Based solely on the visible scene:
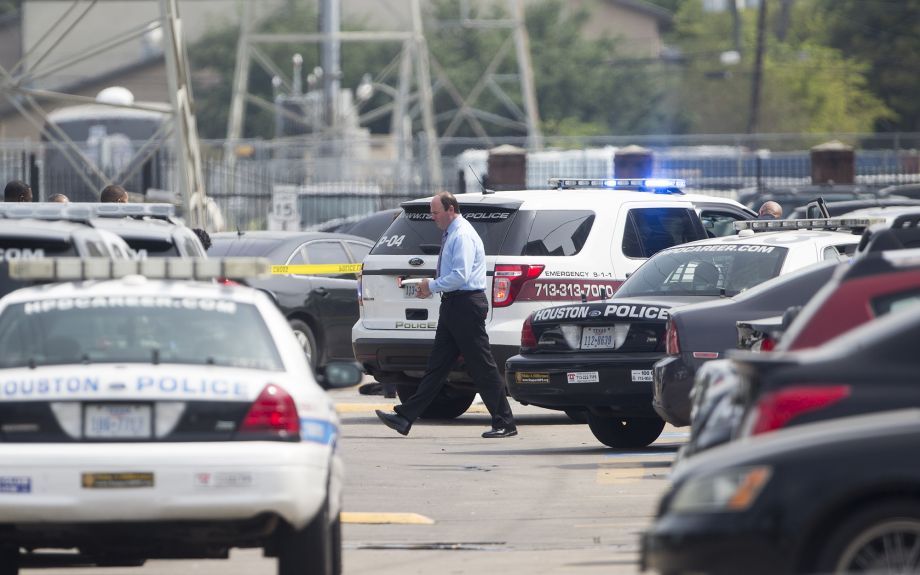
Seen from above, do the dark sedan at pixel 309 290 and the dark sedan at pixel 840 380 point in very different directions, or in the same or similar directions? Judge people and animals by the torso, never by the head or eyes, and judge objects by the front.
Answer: same or similar directions

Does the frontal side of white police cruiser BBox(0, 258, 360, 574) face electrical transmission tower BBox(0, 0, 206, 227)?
yes

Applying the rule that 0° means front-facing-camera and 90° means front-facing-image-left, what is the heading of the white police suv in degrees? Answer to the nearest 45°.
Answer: approximately 225°

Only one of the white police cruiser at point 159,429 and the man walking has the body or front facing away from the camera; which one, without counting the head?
the white police cruiser

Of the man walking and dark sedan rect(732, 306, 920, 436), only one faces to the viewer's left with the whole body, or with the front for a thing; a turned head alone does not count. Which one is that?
the man walking

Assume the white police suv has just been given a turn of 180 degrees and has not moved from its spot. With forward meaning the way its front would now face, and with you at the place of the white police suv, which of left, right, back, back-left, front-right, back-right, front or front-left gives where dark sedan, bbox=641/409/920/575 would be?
front-left

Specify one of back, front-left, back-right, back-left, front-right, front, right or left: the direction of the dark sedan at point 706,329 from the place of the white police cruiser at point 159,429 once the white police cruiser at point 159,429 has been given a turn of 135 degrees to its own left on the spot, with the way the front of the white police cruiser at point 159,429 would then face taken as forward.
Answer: back

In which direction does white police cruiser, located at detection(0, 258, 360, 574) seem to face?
away from the camera

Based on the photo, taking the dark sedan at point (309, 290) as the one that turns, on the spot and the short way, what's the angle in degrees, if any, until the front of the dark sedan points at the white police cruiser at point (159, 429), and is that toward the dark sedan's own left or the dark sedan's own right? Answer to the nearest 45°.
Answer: approximately 135° to the dark sedan's own right

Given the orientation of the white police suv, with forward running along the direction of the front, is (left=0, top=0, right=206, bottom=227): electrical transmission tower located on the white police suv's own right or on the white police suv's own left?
on the white police suv's own left

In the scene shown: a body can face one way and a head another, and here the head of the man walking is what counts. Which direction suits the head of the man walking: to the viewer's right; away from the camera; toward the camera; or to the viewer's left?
to the viewer's left
